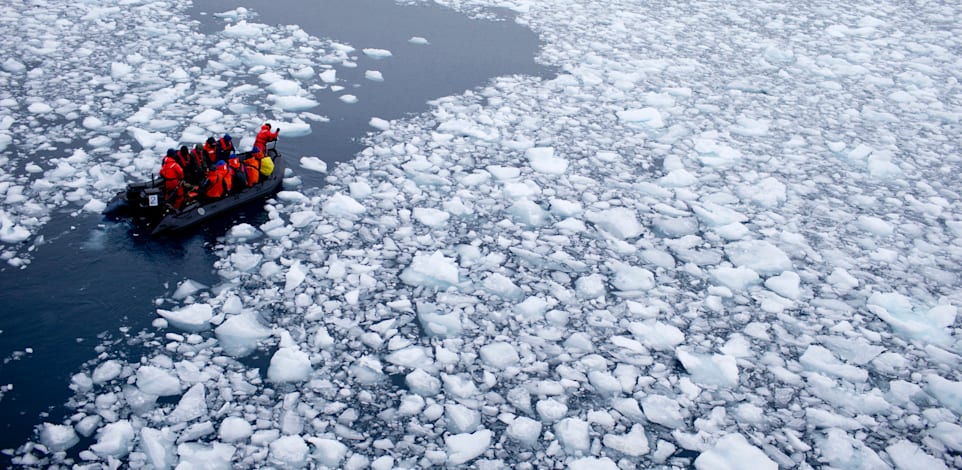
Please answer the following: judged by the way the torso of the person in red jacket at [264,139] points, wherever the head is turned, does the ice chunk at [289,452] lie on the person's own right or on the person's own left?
on the person's own right

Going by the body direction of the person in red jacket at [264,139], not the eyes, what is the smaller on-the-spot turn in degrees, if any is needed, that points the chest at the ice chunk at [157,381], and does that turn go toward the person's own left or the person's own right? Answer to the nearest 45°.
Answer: approximately 135° to the person's own right

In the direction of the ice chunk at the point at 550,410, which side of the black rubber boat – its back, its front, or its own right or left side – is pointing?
right

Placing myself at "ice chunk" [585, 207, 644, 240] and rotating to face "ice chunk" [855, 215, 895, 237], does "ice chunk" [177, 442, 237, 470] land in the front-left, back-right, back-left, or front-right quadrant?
back-right

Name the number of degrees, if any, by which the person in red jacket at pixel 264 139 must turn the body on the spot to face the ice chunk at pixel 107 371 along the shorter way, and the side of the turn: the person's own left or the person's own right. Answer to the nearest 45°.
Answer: approximately 135° to the person's own right

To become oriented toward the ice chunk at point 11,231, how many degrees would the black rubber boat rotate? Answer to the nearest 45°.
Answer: approximately 135° to its left

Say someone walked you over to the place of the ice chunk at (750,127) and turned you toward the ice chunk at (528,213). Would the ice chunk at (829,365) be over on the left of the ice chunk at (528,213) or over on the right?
left

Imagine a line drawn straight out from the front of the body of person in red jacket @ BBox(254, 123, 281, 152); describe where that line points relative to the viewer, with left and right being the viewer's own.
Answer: facing away from the viewer and to the right of the viewer

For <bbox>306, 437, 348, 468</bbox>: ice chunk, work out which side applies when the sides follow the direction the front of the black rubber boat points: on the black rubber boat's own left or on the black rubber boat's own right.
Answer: on the black rubber boat's own right

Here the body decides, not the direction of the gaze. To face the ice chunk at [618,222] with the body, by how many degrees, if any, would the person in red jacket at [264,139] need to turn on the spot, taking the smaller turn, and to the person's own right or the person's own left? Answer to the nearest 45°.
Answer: approximately 90° to the person's own right

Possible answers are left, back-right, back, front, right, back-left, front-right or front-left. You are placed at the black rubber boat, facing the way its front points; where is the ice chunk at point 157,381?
back-right

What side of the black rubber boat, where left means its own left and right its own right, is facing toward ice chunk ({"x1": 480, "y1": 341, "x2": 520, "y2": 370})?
right

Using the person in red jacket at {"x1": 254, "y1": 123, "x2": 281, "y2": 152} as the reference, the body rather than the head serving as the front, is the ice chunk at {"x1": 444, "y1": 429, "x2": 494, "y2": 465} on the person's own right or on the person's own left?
on the person's own right

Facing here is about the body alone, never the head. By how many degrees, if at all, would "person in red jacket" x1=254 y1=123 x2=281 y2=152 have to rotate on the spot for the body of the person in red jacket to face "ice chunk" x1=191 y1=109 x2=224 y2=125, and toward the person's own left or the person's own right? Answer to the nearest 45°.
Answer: approximately 90° to the person's own left

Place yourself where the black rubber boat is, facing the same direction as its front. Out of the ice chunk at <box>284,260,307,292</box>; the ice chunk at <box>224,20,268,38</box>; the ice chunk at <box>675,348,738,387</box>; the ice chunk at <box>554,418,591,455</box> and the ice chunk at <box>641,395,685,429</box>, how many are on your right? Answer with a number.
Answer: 4

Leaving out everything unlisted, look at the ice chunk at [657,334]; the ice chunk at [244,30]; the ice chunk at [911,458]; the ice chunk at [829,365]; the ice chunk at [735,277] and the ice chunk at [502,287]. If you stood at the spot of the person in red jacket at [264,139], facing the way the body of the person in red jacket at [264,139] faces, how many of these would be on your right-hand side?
5

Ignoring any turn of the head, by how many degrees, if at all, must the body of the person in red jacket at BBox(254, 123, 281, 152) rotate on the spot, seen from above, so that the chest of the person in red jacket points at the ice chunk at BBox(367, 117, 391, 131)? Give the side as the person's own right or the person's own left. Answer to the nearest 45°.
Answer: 0° — they already face it

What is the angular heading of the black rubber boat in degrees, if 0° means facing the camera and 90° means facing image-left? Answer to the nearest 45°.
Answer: approximately 225°
